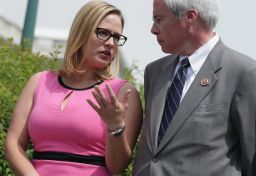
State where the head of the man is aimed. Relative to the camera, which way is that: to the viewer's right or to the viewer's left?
to the viewer's left

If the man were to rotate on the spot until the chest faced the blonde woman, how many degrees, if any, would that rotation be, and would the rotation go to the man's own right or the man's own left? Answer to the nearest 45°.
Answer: approximately 45° to the man's own right

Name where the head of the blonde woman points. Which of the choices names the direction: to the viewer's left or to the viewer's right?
to the viewer's right

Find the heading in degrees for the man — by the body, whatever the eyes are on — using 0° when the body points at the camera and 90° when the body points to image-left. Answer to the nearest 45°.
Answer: approximately 45°
